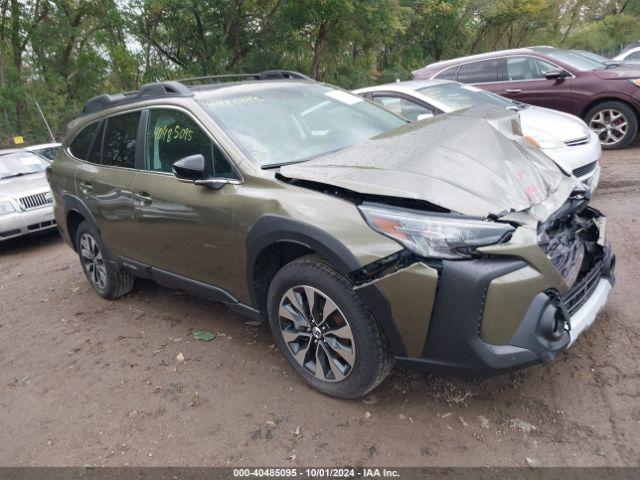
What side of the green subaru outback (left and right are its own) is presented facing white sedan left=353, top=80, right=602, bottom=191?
left

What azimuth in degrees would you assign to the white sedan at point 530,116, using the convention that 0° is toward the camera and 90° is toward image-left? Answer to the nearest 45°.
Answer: approximately 315°

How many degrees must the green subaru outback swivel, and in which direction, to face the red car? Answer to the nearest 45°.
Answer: approximately 90° to its left

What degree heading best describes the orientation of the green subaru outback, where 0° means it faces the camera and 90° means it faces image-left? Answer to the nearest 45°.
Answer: approximately 315°

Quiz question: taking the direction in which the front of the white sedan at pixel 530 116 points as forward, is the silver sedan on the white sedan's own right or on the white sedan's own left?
on the white sedan's own right

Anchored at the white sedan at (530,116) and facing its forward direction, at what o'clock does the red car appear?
The red car is roughly at 8 o'clock from the white sedan.

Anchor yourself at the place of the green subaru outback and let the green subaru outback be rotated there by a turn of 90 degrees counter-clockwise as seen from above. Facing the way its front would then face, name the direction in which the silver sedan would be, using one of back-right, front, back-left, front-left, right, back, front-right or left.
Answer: left
